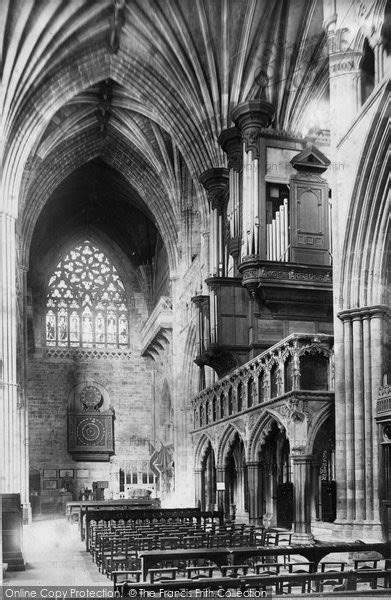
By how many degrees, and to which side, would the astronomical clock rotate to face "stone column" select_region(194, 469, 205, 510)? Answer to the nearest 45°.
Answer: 0° — it already faces it

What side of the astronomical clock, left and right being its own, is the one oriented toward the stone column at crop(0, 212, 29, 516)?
front

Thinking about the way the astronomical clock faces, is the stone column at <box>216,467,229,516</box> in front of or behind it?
in front

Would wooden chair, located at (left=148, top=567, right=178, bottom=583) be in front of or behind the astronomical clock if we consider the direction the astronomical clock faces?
in front

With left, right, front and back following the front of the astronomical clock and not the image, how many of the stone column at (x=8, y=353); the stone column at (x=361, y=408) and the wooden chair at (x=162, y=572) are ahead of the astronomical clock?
3

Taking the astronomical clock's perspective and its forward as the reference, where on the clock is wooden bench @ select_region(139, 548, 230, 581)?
The wooden bench is roughly at 12 o'clock from the astronomical clock.

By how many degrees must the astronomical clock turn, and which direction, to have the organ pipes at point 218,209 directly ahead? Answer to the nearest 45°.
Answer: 0° — it already faces it

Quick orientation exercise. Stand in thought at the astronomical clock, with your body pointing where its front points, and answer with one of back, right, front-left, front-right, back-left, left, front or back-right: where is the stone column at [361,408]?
front

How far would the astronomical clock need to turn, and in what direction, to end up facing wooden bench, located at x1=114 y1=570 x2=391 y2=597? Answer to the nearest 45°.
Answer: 0° — it already faces it

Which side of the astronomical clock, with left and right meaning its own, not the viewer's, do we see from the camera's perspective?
front

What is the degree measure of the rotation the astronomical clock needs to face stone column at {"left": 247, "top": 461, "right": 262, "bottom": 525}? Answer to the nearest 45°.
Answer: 0° — it already faces it
